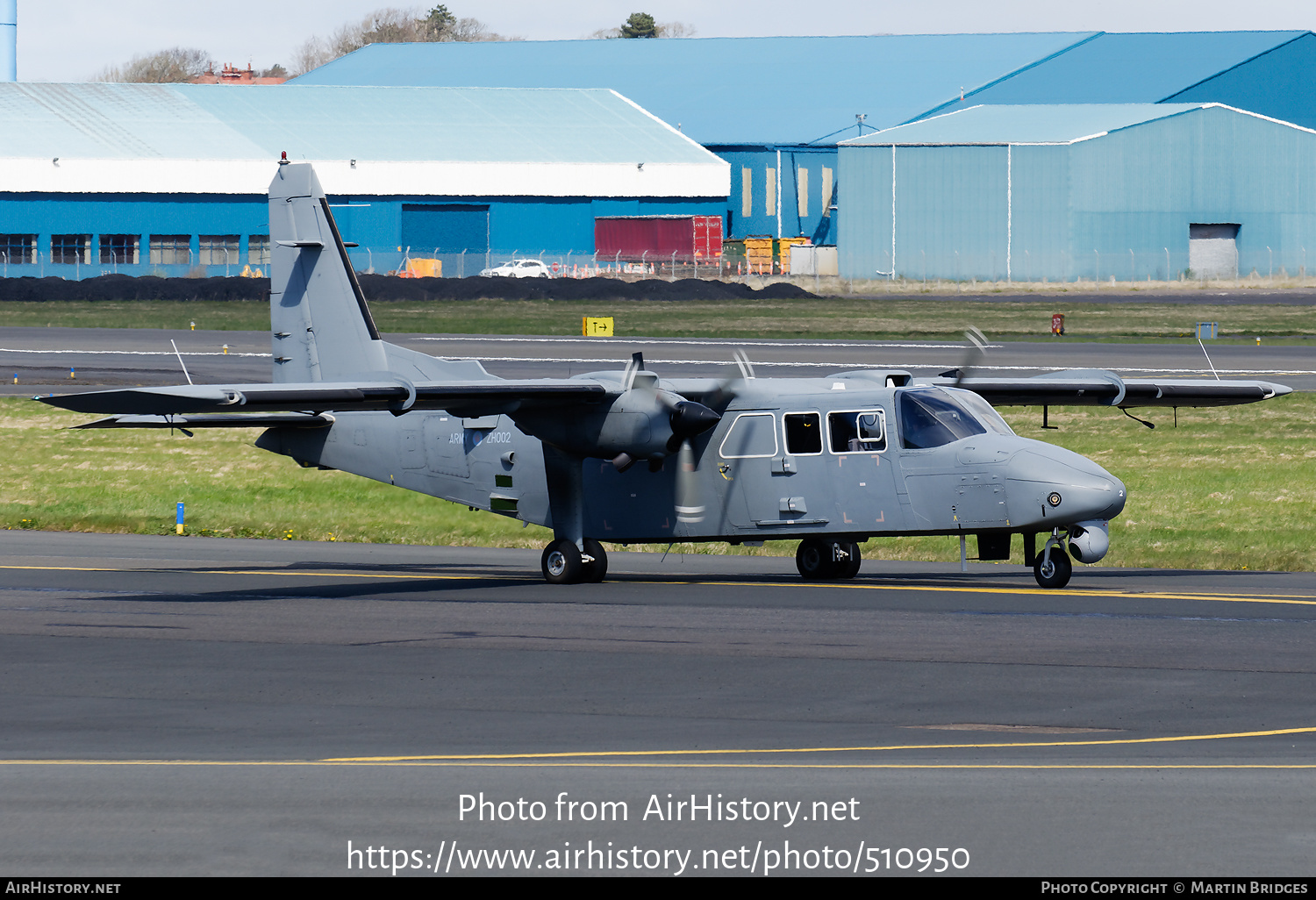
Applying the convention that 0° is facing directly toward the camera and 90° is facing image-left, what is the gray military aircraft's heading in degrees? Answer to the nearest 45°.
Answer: approximately 315°
